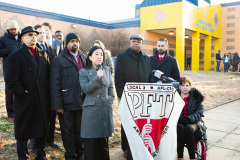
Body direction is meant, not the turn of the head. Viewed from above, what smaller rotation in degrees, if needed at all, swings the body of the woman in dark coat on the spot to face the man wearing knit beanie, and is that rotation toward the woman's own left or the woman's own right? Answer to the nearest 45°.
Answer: approximately 45° to the woman's own right

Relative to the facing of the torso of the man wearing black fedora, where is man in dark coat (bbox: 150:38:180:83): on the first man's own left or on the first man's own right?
on the first man's own left

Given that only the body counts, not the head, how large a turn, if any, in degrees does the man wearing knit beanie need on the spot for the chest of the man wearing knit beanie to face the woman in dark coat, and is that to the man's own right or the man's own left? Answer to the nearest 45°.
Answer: approximately 45° to the man's own left

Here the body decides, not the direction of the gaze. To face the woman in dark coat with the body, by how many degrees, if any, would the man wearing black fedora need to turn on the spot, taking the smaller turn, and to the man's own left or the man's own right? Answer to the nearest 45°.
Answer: approximately 45° to the man's own left

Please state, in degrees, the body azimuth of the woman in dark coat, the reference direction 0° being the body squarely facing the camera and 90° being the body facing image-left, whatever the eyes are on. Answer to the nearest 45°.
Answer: approximately 45°

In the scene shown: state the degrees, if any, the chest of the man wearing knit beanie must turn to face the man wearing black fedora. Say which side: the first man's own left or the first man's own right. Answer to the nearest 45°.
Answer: approximately 135° to the first man's own right

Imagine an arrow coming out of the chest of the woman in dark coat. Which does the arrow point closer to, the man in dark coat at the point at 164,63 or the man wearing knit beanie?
the man wearing knit beanie
